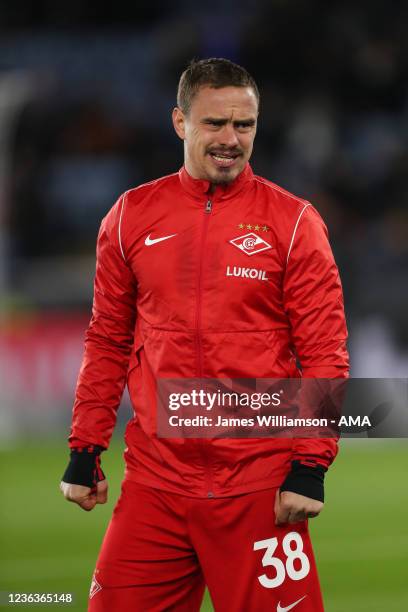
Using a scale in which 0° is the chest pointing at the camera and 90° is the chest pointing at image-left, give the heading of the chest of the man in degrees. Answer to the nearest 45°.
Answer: approximately 0°
